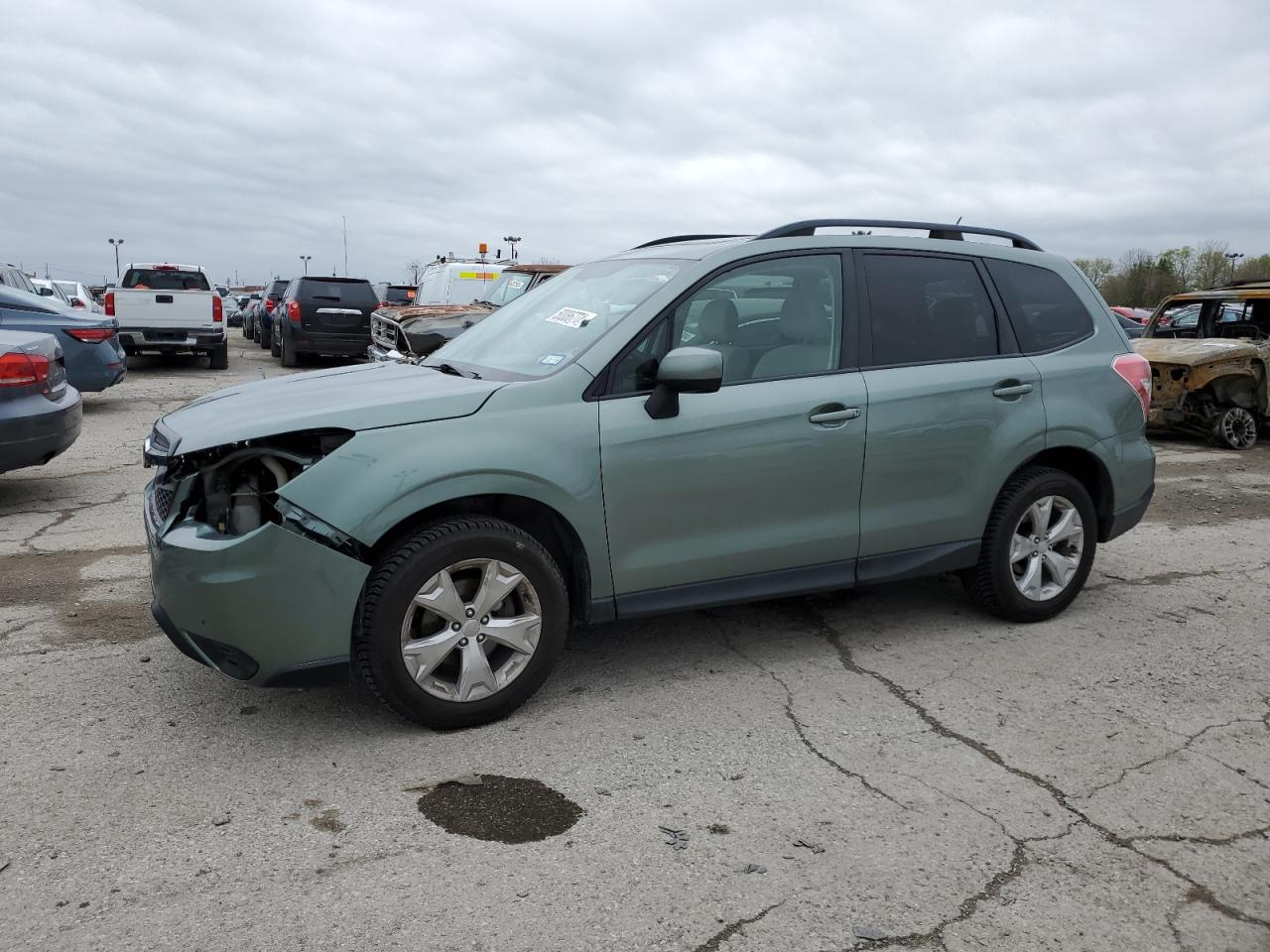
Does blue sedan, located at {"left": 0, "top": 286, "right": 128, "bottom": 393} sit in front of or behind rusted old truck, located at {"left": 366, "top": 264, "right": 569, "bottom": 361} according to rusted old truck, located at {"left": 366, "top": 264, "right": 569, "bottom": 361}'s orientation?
in front

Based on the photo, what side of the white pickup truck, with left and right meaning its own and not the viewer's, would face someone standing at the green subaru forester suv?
back

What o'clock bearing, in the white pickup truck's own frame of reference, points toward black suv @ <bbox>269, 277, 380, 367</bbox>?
The black suv is roughly at 3 o'clock from the white pickup truck.

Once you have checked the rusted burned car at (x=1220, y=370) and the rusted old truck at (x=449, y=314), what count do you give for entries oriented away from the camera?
0

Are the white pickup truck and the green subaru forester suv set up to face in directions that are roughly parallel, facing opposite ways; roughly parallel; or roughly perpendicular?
roughly perpendicular

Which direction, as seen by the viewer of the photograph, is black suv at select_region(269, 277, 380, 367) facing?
facing away from the viewer

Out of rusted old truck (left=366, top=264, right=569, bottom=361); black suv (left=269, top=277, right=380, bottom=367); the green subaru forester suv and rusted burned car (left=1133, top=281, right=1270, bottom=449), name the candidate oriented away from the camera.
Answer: the black suv

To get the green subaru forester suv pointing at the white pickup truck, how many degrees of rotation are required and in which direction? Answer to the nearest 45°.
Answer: approximately 90° to its right

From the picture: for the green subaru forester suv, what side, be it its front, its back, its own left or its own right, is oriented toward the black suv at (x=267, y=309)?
right

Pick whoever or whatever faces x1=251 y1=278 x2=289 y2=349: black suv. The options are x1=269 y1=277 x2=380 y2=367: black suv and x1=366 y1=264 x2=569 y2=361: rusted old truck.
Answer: x1=269 y1=277 x2=380 y2=367: black suv

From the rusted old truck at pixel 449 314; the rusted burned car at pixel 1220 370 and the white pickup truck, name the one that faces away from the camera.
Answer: the white pickup truck

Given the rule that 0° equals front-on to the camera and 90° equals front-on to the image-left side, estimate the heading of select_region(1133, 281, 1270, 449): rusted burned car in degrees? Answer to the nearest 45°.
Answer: approximately 45°

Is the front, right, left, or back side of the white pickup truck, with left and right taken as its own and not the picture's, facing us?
back

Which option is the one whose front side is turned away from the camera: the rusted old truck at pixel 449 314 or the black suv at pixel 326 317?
the black suv

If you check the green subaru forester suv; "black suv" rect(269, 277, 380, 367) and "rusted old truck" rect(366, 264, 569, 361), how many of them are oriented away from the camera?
1

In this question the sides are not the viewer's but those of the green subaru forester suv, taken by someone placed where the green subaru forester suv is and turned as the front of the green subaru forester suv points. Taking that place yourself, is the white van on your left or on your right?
on your right

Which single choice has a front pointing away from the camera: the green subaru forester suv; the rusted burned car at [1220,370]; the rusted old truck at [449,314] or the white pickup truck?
the white pickup truck
